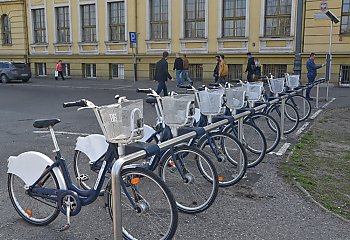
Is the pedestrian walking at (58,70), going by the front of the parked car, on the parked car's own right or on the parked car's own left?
on the parked car's own right

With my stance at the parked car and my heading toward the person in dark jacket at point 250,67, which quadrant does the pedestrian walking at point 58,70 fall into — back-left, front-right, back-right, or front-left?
front-left

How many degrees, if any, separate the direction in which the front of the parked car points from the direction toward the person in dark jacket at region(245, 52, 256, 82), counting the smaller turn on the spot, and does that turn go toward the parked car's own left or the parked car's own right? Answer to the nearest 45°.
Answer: approximately 180°

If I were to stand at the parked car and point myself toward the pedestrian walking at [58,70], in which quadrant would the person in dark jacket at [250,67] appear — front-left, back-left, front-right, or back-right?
front-right

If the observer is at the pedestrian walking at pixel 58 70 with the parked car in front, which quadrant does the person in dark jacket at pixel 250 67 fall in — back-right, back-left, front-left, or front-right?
back-left
